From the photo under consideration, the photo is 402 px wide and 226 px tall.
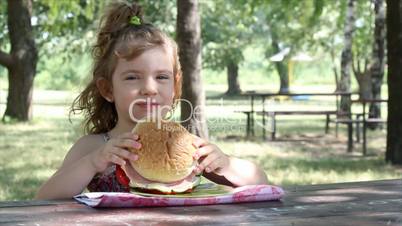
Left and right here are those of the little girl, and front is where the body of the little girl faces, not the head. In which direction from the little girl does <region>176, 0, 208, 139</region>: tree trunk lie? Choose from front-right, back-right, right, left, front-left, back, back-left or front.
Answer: back

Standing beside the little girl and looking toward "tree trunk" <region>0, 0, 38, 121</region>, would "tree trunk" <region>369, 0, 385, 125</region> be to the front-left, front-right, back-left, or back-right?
front-right

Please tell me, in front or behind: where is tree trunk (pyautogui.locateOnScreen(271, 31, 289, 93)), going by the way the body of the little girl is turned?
behind

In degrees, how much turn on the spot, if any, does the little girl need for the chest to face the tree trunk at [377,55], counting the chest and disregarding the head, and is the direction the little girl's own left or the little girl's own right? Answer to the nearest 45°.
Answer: approximately 135° to the little girl's own left

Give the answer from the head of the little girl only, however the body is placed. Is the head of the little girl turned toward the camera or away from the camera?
toward the camera

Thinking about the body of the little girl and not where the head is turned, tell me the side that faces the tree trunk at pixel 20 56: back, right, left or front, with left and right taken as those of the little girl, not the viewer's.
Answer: back

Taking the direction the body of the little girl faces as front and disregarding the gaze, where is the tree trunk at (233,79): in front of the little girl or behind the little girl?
behind

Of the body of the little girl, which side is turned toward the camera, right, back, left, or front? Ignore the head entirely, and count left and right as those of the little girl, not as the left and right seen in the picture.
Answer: front
